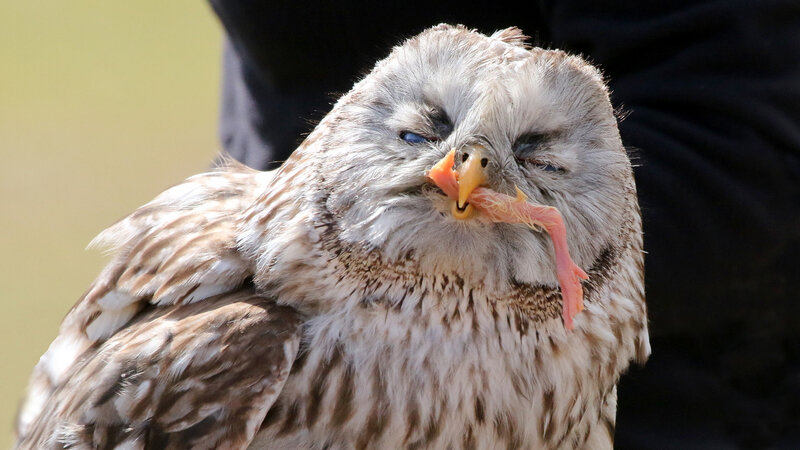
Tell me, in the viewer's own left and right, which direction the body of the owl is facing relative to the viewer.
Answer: facing the viewer and to the right of the viewer
